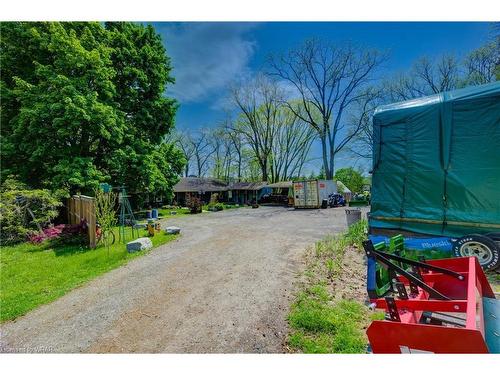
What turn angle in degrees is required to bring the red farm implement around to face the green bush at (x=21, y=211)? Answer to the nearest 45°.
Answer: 0° — it already faces it

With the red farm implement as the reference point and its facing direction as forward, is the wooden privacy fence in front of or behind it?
in front

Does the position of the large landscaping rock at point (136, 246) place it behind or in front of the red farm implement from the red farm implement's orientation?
in front

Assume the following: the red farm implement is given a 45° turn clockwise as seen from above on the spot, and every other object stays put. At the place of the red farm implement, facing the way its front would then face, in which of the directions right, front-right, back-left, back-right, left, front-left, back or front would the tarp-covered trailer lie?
front-right

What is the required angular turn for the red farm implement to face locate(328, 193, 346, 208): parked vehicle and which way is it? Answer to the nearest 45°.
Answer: approximately 90° to its right

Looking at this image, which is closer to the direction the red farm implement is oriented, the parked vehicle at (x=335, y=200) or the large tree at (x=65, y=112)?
the large tree

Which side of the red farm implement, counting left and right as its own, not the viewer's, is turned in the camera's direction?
left

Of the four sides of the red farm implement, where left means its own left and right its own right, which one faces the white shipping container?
right

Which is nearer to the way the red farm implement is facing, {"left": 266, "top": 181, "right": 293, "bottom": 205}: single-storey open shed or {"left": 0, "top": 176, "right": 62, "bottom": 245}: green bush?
the green bush

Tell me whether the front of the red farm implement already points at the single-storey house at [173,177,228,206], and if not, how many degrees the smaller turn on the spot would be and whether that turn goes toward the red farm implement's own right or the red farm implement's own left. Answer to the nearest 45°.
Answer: approximately 45° to the red farm implement's own right
